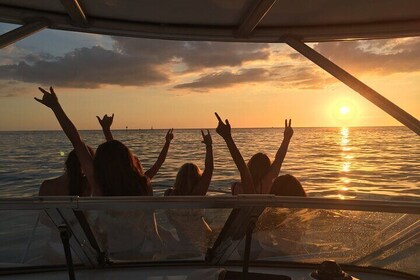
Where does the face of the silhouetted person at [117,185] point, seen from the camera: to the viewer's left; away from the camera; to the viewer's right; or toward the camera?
away from the camera

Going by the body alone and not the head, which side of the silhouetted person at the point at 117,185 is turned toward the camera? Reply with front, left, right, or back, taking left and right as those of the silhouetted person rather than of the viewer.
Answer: back
